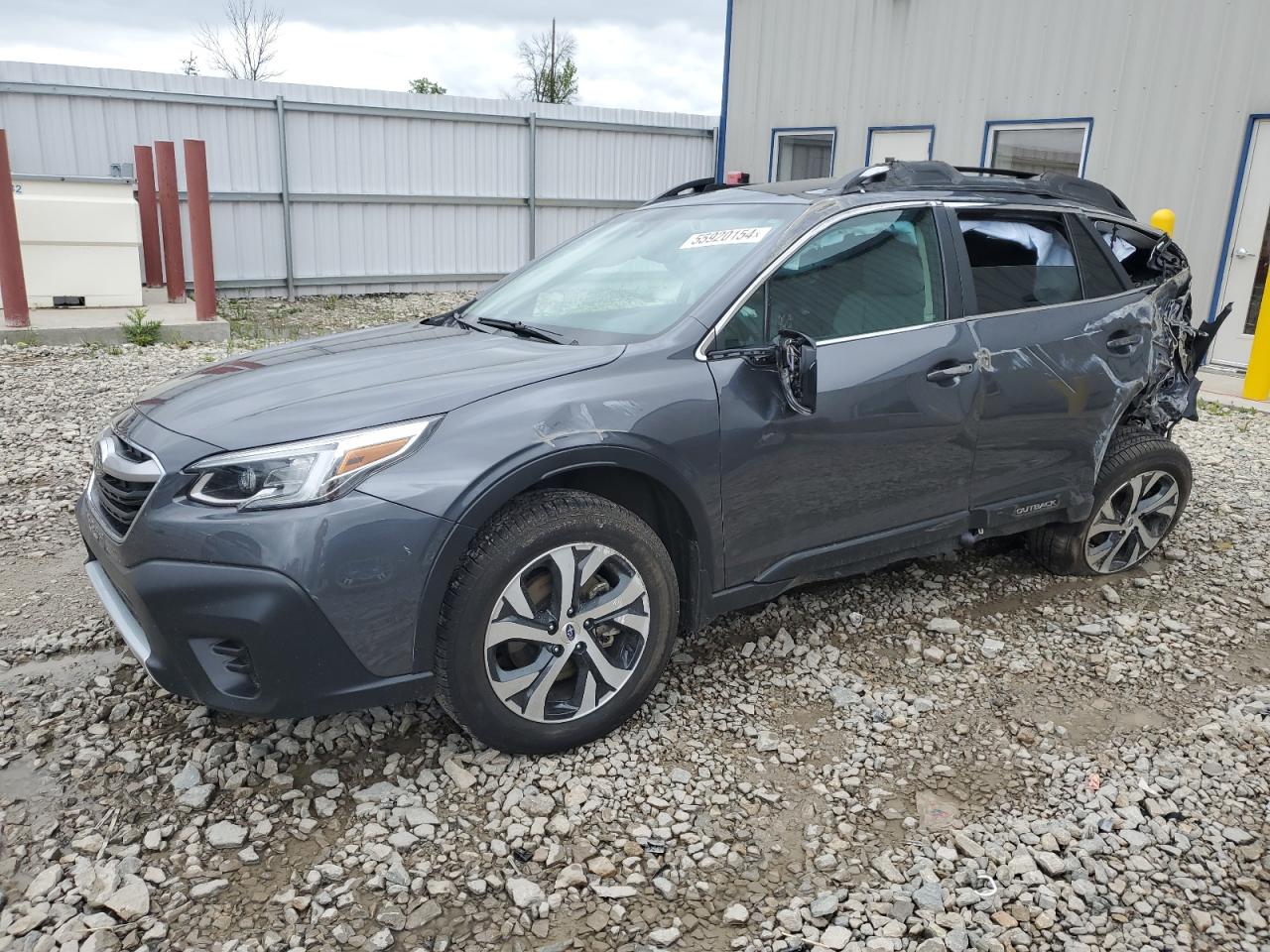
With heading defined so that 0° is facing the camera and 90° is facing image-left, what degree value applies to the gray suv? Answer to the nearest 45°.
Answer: approximately 45°

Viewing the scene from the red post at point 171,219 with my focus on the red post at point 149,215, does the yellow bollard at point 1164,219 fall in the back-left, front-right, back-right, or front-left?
back-right

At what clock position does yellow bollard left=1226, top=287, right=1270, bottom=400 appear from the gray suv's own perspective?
The yellow bollard is roughly at 6 o'clock from the gray suv.

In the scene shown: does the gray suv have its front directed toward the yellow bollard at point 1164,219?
no

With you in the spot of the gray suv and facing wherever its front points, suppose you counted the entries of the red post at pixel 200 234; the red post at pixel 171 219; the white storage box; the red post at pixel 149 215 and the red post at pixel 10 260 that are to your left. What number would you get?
0

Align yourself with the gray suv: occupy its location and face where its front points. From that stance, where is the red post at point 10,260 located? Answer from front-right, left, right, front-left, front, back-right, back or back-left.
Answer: right

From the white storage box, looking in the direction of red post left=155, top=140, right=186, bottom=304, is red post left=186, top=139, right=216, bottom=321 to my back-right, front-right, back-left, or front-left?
front-right

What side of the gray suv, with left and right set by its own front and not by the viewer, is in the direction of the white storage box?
right

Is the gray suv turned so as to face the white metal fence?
no

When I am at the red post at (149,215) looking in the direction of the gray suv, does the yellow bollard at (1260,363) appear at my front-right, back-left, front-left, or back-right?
front-left
